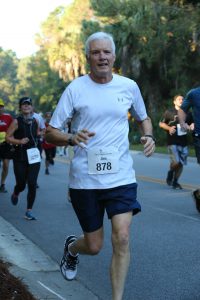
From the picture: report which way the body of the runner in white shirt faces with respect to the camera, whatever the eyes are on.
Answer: toward the camera

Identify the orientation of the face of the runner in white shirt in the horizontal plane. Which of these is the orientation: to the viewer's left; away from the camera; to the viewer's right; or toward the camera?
toward the camera
